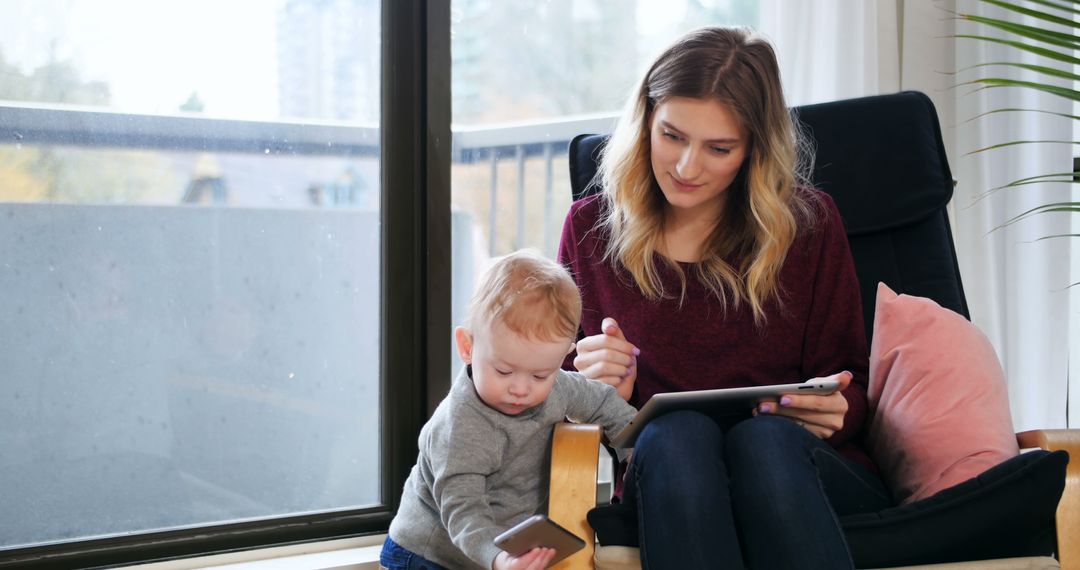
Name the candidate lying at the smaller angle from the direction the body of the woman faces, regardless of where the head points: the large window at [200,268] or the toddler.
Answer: the toddler

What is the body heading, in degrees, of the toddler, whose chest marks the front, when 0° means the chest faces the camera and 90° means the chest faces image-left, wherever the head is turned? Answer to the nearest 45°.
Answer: approximately 315°

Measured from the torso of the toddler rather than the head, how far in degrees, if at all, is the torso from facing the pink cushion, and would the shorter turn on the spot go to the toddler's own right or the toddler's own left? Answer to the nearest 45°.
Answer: approximately 45° to the toddler's own left

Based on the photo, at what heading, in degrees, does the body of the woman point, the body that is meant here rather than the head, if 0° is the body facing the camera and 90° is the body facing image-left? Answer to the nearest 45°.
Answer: approximately 0°

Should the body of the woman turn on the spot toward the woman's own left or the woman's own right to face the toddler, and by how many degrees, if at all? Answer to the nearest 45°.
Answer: approximately 45° to the woman's own right

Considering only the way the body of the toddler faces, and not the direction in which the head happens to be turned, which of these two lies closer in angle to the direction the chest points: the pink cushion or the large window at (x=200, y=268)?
the pink cushion

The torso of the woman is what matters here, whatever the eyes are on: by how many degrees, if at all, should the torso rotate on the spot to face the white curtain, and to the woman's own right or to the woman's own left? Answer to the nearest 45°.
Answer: approximately 135° to the woman's own left

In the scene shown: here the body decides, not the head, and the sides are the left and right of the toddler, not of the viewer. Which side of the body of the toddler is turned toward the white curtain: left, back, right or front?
left

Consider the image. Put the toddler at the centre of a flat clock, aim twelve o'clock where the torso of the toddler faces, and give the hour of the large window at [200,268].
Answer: The large window is roughly at 6 o'clock from the toddler.

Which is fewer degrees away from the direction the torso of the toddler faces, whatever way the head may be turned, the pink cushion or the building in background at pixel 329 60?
the pink cushion

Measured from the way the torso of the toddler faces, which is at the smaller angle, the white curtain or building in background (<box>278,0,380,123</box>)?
the white curtain

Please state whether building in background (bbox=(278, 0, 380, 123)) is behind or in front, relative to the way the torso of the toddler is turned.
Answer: behind

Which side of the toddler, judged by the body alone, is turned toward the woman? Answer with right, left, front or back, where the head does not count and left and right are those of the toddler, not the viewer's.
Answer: left
